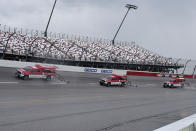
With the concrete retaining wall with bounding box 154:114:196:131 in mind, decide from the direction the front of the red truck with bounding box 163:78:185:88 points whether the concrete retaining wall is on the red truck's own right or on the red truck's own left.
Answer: on the red truck's own left

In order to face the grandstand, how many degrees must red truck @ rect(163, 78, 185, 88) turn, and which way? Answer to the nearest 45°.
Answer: approximately 45° to its right

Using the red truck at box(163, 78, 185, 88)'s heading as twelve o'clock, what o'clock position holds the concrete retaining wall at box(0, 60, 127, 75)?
The concrete retaining wall is roughly at 1 o'clock from the red truck.

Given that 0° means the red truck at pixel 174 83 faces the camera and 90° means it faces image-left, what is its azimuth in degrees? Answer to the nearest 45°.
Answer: approximately 45°

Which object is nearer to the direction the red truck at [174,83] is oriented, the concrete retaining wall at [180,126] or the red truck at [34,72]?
the red truck

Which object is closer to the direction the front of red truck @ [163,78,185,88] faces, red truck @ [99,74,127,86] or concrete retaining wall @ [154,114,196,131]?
the red truck

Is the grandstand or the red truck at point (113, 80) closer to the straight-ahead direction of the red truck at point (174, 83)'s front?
the red truck

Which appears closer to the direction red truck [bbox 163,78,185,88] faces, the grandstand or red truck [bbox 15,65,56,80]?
the red truck

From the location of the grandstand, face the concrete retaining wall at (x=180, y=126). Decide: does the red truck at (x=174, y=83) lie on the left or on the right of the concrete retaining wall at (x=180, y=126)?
left

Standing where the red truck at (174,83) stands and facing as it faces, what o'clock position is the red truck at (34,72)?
the red truck at (34,72) is roughly at 12 o'clock from the red truck at (174,83).
